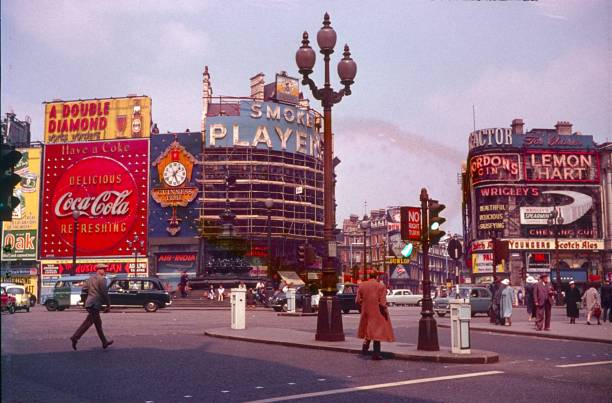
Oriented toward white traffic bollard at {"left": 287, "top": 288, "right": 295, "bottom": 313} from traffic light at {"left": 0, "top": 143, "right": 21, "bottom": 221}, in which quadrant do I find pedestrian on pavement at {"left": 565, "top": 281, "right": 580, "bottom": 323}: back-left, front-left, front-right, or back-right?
front-right

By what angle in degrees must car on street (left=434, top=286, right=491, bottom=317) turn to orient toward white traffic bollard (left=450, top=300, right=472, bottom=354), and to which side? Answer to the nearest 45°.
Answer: approximately 90° to its left

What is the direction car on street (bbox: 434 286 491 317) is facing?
to the viewer's left

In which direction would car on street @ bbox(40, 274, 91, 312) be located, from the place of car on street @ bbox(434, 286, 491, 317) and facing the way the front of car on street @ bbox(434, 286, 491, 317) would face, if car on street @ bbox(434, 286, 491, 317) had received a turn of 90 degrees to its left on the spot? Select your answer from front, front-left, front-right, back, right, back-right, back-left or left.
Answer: right

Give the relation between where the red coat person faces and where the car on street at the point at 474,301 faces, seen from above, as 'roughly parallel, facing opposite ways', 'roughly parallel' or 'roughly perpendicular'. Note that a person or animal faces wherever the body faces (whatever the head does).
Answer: roughly perpendicular

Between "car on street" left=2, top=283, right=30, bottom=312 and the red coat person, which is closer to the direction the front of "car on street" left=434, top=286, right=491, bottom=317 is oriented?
the car on street

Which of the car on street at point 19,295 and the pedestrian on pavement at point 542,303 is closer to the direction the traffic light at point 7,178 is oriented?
the pedestrian on pavement

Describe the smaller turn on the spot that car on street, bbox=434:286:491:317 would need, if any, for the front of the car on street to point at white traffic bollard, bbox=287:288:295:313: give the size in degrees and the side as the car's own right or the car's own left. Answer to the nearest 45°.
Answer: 0° — it already faces it

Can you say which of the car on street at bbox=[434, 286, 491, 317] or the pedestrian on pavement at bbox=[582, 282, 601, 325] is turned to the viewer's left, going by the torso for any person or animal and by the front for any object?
the car on street

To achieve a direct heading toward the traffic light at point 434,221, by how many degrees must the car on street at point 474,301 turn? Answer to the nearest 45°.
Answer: approximately 90° to its left
